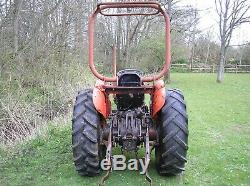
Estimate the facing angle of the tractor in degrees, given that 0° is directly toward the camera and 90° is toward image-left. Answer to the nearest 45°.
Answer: approximately 180°

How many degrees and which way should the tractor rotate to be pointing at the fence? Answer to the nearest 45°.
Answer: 0° — it already faces it
